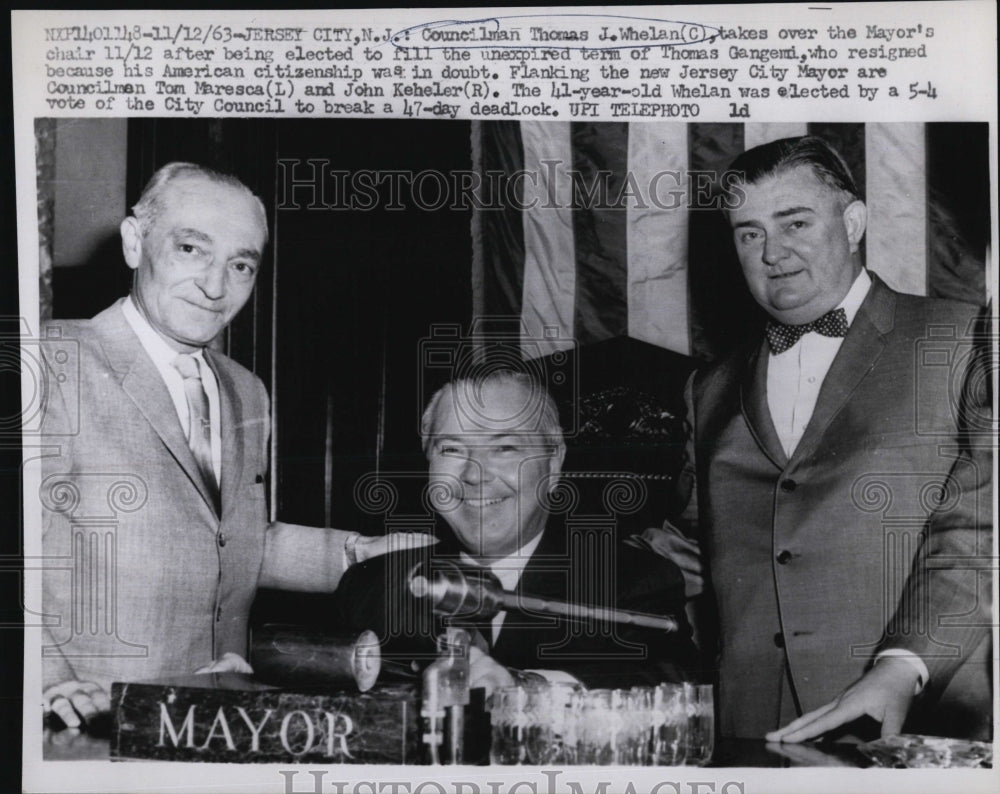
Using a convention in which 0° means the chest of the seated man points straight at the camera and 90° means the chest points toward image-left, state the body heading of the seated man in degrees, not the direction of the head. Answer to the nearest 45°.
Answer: approximately 0°

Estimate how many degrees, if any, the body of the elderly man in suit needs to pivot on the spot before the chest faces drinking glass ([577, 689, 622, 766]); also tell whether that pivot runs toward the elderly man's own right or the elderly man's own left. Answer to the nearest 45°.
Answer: approximately 45° to the elderly man's own left

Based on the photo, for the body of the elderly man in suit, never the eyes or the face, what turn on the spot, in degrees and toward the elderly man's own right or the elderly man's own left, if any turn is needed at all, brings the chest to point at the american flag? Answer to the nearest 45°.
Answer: approximately 45° to the elderly man's own left

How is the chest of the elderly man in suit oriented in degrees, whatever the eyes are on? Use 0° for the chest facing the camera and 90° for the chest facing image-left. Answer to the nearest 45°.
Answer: approximately 315°

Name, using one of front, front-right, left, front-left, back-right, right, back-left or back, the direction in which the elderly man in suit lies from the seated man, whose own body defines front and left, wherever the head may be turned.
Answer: right

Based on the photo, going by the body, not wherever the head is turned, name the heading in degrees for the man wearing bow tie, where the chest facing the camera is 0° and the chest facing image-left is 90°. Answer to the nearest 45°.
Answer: approximately 45°
